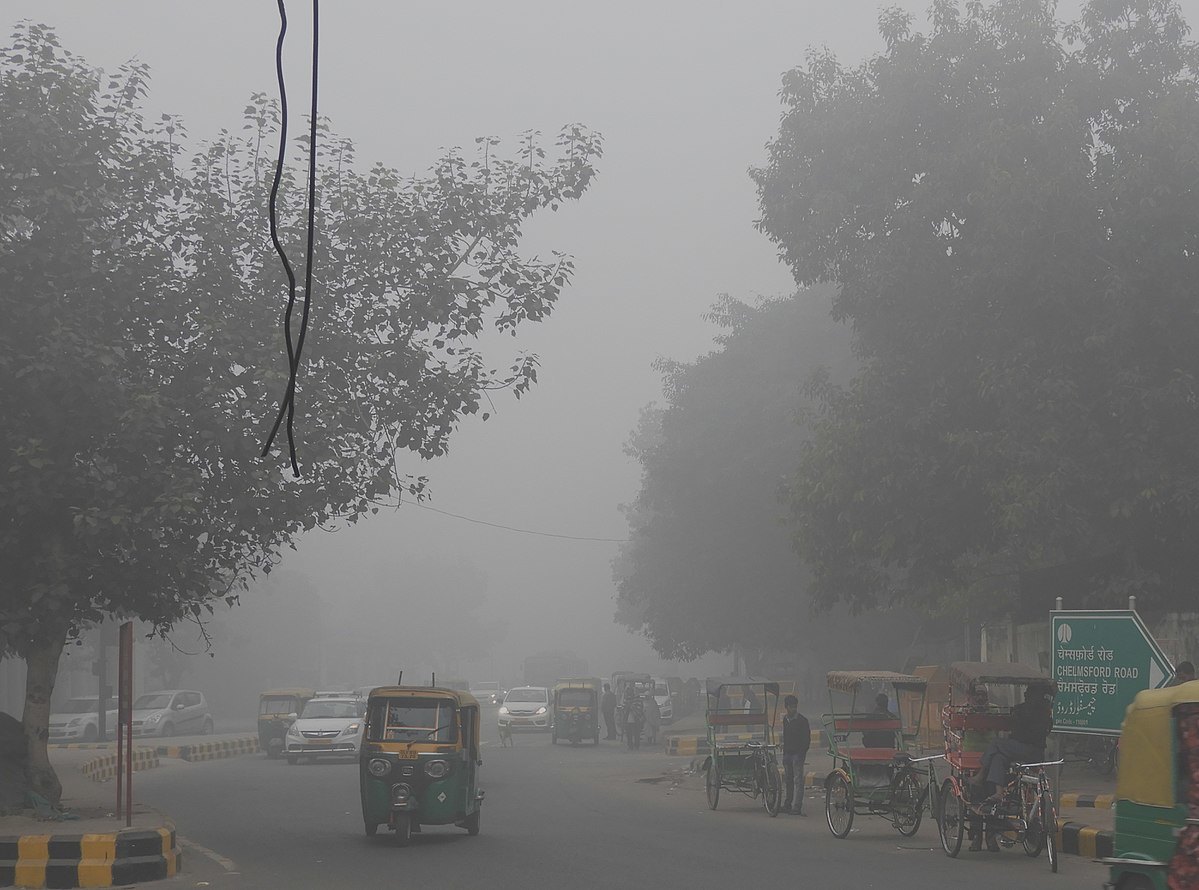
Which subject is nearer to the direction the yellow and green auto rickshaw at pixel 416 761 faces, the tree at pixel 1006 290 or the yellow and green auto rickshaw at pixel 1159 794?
the yellow and green auto rickshaw

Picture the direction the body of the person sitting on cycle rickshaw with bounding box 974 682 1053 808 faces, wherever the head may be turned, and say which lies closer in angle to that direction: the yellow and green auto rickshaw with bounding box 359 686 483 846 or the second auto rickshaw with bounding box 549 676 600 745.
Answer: the yellow and green auto rickshaw

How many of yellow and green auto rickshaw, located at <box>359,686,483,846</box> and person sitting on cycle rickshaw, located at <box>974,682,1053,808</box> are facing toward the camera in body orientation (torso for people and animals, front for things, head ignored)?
1

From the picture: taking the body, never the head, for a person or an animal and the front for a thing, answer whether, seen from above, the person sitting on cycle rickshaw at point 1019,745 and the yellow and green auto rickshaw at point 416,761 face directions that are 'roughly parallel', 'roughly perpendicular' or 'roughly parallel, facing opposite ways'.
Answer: roughly perpendicular

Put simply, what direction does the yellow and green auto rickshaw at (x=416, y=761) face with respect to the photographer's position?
facing the viewer

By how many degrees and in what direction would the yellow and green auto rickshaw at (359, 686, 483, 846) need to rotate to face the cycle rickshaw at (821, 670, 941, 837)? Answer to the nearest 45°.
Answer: approximately 90° to its left

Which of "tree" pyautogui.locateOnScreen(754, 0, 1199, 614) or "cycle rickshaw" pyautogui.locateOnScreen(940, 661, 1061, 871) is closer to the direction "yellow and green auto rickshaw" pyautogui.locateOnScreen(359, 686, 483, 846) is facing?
the cycle rickshaw

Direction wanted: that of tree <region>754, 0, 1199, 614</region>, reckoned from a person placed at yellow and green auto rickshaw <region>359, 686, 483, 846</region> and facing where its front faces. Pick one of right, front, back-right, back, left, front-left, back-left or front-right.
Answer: back-left
